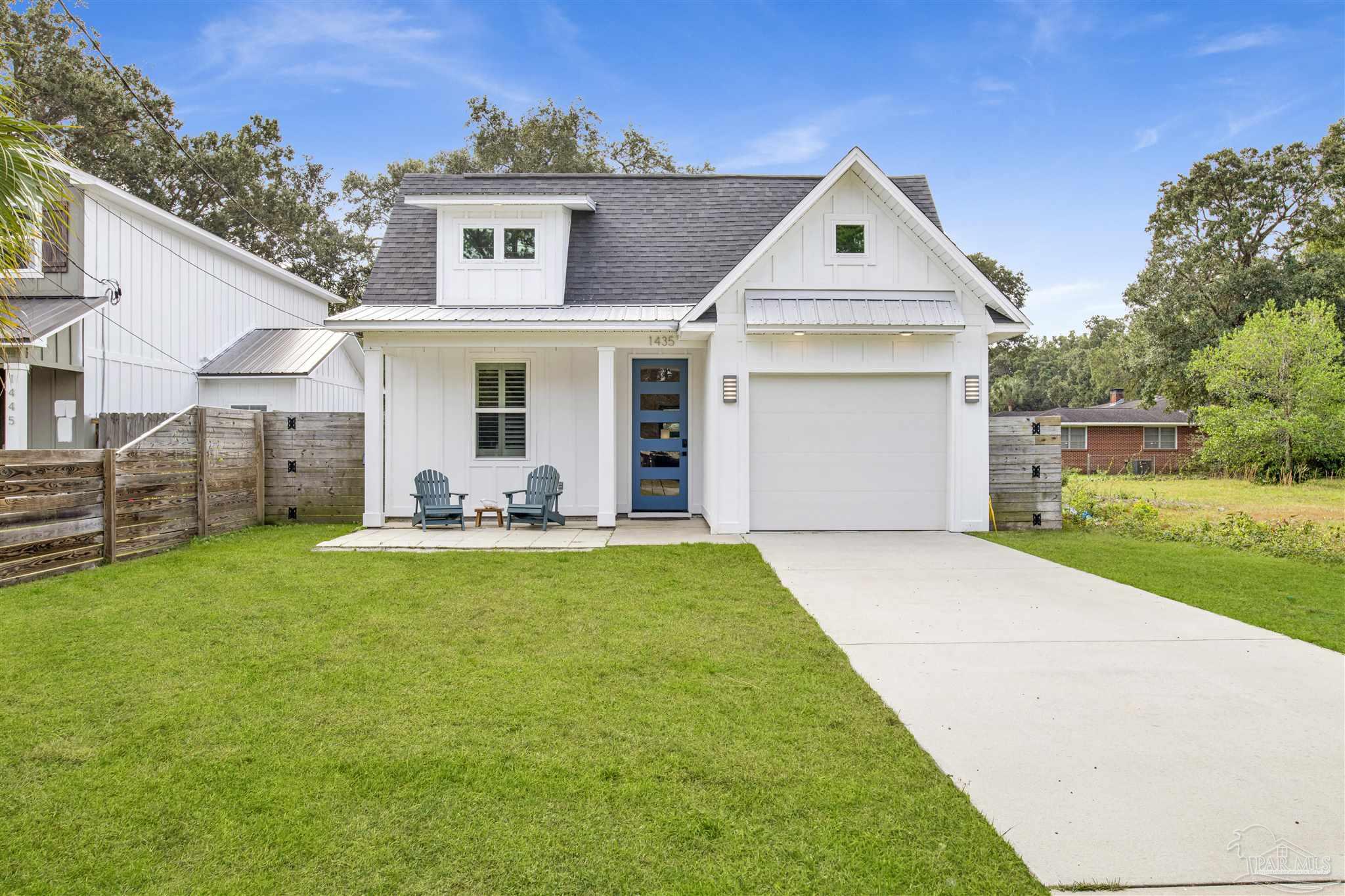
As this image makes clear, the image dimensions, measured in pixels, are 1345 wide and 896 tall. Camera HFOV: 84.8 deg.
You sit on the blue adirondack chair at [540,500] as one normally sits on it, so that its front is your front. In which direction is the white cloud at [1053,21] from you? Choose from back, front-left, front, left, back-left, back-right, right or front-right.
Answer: back-left

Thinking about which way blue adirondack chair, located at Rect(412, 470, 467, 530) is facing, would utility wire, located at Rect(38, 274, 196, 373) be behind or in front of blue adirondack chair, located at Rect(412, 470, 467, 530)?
behind

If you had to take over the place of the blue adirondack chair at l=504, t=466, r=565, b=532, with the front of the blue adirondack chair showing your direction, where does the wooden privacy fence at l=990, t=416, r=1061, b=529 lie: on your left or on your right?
on your left

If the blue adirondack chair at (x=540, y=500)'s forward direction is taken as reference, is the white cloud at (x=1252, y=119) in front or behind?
behind

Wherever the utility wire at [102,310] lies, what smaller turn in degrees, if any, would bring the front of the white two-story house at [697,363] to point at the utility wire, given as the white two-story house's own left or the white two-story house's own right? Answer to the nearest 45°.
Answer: approximately 90° to the white two-story house's own right

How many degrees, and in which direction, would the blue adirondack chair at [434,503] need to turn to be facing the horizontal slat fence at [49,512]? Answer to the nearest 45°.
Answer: approximately 90° to its right

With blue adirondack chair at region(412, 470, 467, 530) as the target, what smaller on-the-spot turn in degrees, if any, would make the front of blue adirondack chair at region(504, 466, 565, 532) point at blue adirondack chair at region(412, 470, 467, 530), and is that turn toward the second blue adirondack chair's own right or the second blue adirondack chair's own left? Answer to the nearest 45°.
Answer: approximately 45° to the second blue adirondack chair's own right

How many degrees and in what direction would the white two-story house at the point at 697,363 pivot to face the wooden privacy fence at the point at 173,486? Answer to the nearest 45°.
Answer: approximately 90° to its right

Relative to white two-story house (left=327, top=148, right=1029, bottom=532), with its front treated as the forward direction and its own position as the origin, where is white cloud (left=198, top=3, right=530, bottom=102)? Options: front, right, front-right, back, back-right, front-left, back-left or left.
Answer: back-right
